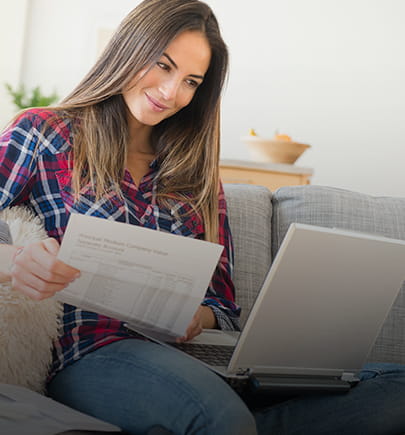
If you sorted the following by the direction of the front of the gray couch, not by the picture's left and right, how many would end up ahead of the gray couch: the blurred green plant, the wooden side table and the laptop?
1

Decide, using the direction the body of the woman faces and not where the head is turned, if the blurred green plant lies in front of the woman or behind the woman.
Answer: behind

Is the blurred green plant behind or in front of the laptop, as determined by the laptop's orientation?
in front

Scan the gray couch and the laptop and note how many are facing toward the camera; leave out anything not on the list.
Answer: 1

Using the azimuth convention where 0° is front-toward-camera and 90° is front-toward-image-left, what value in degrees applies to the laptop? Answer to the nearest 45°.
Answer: approximately 135°

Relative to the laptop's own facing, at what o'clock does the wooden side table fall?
The wooden side table is roughly at 1 o'clock from the laptop.

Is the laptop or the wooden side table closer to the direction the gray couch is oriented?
the laptop
